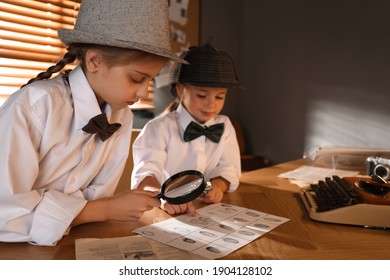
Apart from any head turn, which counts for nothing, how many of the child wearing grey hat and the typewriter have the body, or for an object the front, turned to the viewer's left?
1

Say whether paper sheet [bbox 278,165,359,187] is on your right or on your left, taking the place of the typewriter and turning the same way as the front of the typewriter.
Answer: on your right

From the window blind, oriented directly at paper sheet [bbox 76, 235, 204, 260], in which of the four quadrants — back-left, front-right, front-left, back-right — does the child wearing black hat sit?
front-left

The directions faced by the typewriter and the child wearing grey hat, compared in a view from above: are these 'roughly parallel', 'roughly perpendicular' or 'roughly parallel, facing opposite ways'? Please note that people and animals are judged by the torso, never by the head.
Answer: roughly parallel, facing opposite ways

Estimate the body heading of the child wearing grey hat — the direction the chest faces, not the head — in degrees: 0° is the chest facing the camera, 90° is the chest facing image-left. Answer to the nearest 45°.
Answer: approximately 315°

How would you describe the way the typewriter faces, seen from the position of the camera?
facing to the left of the viewer

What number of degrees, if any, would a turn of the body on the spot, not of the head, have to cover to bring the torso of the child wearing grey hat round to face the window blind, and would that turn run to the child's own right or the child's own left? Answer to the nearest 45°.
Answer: approximately 135° to the child's own left

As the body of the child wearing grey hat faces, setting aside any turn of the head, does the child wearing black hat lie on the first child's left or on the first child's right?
on the first child's left
